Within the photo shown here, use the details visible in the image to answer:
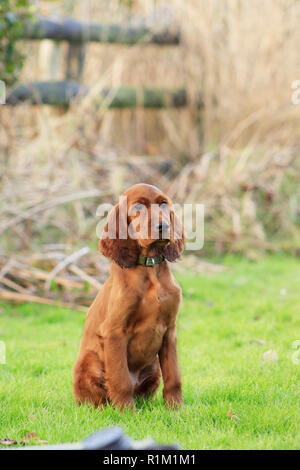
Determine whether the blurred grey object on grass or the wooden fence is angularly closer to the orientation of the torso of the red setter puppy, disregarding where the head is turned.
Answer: the blurred grey object on grass

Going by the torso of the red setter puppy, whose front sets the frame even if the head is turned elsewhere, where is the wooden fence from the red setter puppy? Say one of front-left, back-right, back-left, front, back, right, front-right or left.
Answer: back-left

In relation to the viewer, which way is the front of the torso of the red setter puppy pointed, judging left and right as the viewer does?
facing the viewer and to the right of the viewer

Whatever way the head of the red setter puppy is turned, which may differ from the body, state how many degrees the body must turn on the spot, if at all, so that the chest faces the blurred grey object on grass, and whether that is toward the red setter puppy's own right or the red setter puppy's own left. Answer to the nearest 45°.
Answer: approximately 45° to the red setter puppy's own right
